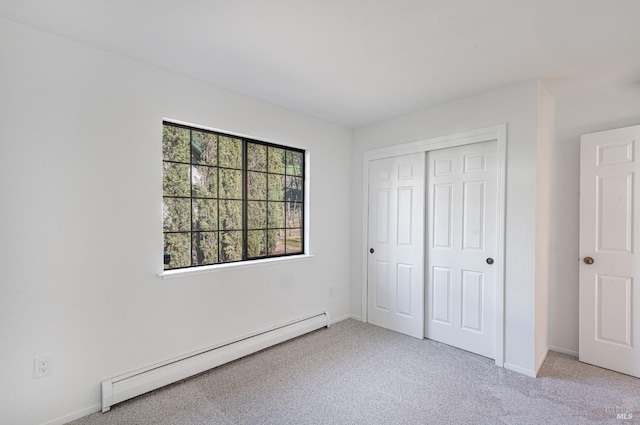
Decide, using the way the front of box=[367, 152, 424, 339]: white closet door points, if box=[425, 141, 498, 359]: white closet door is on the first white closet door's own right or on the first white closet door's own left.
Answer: on the first white closet door's own left

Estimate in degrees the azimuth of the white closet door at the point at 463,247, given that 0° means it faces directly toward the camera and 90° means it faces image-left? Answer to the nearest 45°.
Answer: approximately 45°

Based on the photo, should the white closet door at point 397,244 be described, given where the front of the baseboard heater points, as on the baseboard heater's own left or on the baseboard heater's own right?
on the baseboard heater's own left

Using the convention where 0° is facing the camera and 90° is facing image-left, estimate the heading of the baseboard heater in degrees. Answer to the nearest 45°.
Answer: approximately 315°

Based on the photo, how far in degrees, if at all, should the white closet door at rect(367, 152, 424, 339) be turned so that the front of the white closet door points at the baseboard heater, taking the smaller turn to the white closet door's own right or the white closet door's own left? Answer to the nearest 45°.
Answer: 0° — it already faces it

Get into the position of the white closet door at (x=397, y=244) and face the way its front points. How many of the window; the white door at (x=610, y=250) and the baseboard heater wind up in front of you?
2

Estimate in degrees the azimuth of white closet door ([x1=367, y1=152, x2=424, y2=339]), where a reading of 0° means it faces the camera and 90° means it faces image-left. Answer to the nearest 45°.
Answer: approximately 45°

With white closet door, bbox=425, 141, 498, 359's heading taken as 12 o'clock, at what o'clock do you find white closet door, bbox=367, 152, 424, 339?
white closet door, bbox=367, 152, 424, 339 is roughly at 2 o'clock from white closet door, bbox=425, 141, 498, 359.

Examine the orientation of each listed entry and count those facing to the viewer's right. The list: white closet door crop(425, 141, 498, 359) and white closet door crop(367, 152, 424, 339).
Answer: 0

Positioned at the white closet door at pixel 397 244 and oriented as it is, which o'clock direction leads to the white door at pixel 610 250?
The white door is roughly at 8 o'clock from the white closet door.

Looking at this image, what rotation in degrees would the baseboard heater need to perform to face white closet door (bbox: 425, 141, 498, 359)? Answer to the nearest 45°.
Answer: approximately 45° to its left
